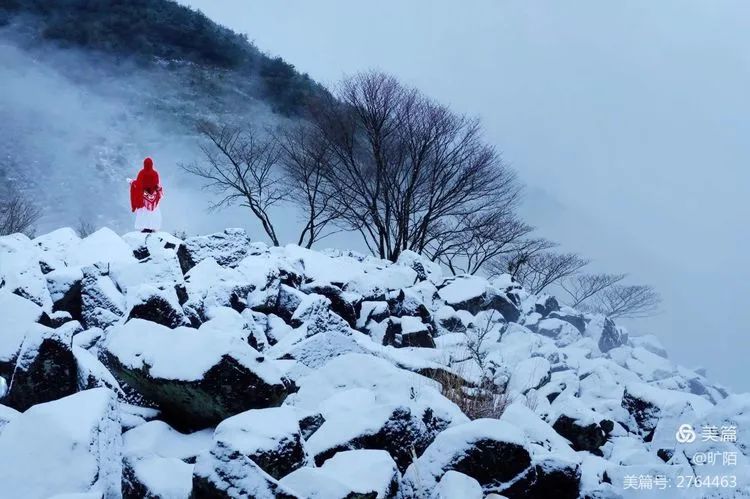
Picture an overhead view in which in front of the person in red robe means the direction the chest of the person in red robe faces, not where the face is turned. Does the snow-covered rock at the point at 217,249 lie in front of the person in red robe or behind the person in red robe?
behind

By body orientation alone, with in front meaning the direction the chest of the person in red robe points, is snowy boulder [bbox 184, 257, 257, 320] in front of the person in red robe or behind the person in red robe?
behind

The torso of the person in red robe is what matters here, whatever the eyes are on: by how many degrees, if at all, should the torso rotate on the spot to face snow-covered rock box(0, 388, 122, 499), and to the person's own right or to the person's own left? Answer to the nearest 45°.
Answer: approximately 180°

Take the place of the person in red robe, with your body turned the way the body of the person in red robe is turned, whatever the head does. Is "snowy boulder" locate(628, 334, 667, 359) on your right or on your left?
on your right

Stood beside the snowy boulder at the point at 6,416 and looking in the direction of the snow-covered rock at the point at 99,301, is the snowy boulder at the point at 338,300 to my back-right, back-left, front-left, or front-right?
front-right

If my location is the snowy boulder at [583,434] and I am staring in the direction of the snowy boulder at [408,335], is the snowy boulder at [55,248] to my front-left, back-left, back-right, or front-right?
front-left

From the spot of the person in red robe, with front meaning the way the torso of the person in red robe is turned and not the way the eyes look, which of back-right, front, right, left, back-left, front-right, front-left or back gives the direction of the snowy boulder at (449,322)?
back-right

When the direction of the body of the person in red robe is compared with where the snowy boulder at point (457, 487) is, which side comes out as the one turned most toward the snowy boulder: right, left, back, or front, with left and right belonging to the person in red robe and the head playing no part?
back

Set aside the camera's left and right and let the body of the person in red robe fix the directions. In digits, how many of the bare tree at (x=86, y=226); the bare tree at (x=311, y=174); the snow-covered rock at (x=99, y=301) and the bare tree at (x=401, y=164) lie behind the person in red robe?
1

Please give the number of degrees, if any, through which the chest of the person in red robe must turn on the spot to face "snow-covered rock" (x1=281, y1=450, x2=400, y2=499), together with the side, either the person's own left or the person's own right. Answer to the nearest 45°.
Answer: approximately 180°

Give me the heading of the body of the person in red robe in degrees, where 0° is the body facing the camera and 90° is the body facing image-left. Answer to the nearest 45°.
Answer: approximately 180°

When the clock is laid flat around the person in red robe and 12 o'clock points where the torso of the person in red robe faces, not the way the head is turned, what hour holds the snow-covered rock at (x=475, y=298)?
The snow-covered rock is roughly at 4 o'clock from the person in red robe.

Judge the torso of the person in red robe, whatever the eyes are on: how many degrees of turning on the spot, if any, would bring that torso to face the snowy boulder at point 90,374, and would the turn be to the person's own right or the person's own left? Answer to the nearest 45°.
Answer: approximately 180°
